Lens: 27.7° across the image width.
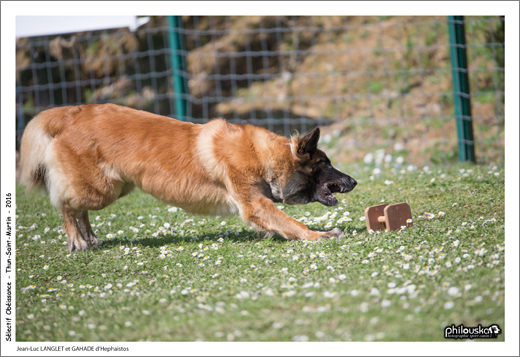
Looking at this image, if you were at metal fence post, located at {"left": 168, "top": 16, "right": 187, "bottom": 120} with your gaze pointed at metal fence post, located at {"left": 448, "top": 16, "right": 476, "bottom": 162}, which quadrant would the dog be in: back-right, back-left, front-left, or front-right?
front-right

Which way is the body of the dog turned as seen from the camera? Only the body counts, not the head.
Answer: to the viewer's right

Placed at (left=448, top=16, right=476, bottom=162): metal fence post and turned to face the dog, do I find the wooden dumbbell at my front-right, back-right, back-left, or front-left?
front-left

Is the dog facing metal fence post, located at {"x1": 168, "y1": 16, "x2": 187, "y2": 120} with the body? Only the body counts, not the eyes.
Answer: no

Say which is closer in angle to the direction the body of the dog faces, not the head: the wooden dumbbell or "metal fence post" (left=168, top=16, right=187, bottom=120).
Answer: the wooden dumbbell

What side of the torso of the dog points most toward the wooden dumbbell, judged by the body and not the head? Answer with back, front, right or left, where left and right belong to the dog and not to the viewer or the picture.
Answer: front
